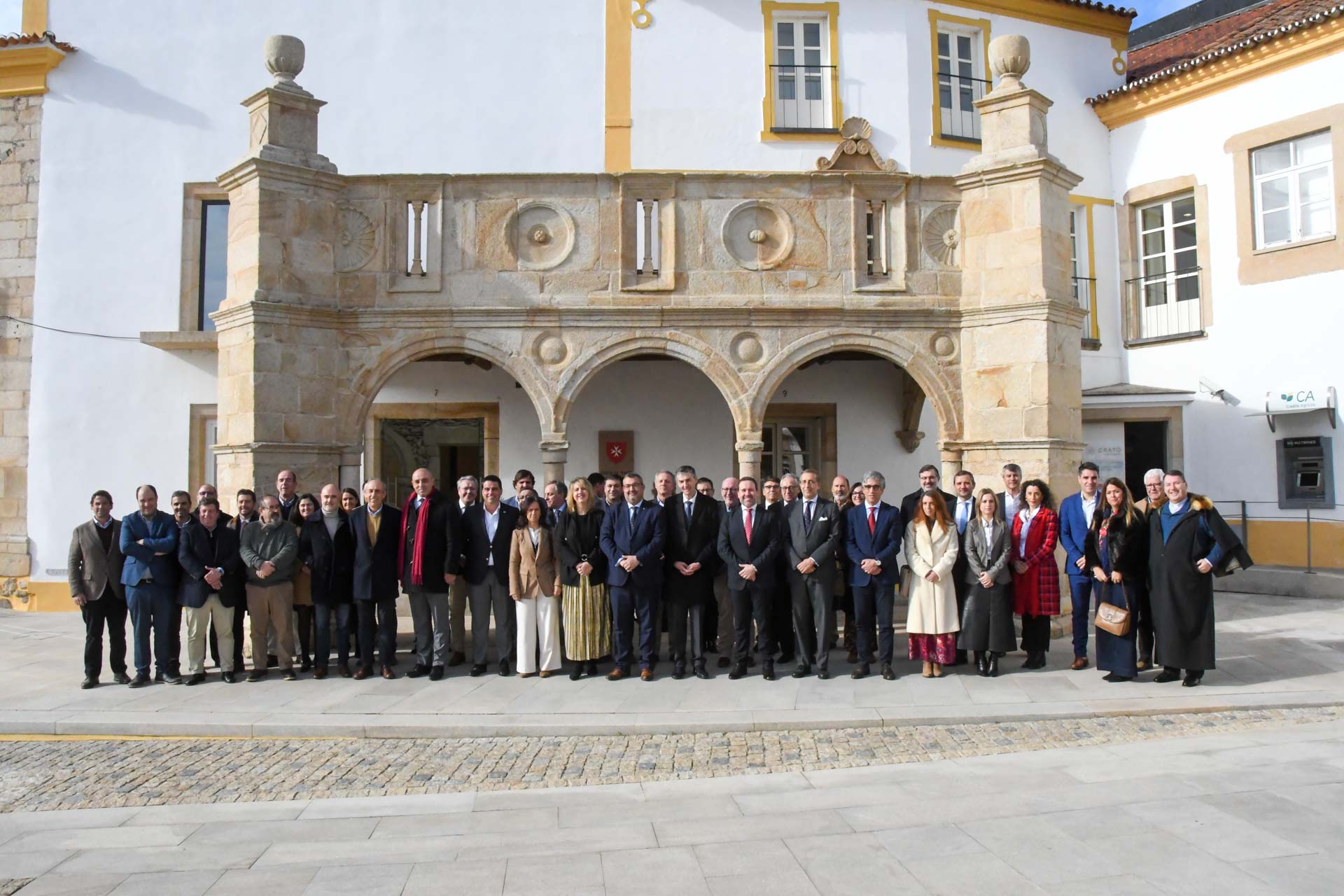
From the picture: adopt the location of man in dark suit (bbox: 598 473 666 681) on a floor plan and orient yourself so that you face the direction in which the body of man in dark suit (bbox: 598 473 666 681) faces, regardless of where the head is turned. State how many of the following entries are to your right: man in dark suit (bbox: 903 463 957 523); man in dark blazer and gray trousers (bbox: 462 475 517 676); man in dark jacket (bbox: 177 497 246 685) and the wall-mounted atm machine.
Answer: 2

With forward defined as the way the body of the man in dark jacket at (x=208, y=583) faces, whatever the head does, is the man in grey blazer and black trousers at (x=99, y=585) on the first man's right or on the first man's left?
on the first man's right

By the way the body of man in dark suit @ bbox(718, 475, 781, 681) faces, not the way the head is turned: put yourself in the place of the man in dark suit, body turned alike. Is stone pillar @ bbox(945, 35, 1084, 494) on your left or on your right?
on your left

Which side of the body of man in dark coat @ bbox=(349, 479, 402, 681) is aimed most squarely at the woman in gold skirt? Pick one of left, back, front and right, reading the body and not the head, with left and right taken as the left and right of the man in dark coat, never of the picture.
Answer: left

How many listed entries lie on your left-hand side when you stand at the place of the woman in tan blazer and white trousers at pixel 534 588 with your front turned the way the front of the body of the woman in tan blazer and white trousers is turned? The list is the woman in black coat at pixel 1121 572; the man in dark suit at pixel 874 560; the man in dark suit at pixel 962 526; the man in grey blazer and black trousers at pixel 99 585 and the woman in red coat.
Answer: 4

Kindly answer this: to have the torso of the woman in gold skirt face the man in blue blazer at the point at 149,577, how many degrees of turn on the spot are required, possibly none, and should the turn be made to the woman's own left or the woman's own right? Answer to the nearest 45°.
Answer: approximately 90° to the woman's own right

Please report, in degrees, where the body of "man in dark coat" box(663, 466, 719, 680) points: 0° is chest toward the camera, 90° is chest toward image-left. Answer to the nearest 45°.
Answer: approximately 0°

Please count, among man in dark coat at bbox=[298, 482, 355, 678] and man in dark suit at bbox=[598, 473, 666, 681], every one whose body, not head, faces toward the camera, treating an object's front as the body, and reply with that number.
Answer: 2
